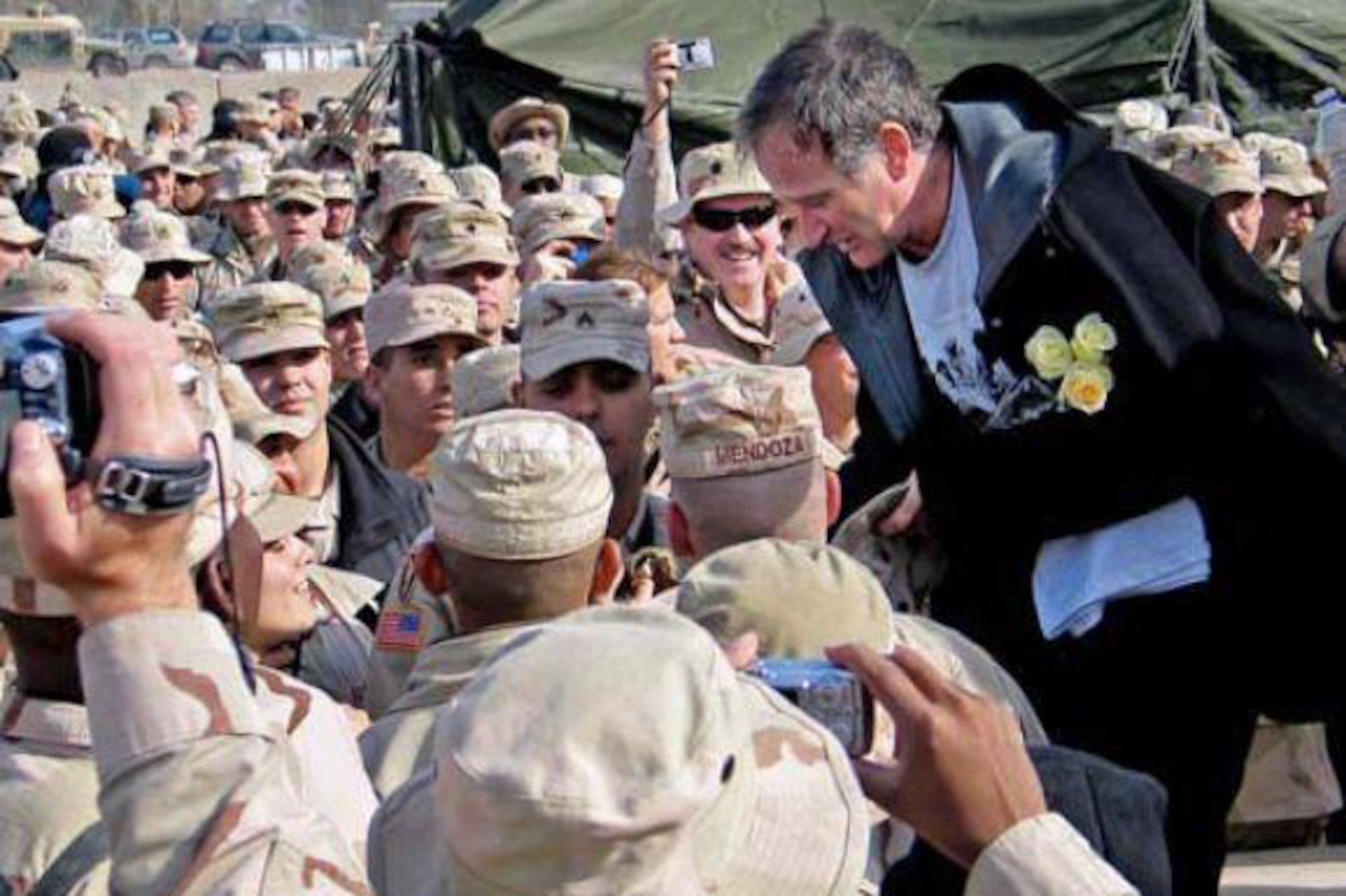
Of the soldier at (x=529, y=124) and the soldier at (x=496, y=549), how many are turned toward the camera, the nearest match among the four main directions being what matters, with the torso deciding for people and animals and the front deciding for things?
1

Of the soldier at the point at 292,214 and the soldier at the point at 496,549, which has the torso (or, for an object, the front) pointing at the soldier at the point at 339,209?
the soldier at the point at 496,549

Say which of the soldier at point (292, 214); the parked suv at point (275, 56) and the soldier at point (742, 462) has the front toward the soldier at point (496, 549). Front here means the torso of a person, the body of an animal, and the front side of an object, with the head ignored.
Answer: the soldier at point (292, 214)

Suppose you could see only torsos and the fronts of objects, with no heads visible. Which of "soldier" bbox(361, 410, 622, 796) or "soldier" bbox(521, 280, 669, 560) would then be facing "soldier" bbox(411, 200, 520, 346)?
"soldier" bbox(361, 410, 622, 796)

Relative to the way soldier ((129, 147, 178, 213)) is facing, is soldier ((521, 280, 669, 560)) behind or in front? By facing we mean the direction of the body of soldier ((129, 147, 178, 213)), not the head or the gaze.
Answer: in front

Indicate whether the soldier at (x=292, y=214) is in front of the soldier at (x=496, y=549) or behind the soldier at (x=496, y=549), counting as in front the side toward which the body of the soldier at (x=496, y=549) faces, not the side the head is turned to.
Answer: in front

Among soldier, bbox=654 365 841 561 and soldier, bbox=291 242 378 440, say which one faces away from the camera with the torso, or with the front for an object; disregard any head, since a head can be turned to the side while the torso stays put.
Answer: soldier, bbox=654 365 841 561

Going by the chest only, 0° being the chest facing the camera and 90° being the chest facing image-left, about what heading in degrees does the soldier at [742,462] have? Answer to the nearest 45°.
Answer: approximately 180°

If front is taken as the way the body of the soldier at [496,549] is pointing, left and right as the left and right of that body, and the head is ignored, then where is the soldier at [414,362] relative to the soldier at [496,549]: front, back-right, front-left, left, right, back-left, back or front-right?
front

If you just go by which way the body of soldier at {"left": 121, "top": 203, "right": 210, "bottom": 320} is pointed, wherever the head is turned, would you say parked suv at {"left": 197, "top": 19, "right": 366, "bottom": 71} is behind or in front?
behind

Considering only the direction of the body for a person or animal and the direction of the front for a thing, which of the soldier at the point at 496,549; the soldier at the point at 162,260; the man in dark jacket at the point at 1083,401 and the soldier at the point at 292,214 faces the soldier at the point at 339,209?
the soldier at the point at 496,549

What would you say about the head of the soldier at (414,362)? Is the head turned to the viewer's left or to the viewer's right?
to the viewer's right

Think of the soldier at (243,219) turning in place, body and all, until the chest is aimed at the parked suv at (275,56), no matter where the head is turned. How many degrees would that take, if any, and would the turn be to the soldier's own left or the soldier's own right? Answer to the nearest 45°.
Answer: approximately 135° to the soldier's own left

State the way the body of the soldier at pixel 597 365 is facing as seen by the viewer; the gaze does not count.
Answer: toward the camera

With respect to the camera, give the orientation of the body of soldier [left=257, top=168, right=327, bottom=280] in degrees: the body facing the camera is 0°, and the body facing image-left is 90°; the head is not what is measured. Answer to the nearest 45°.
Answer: approximately 0°

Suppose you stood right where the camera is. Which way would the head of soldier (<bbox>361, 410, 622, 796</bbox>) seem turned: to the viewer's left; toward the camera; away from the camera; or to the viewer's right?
away from the camera
